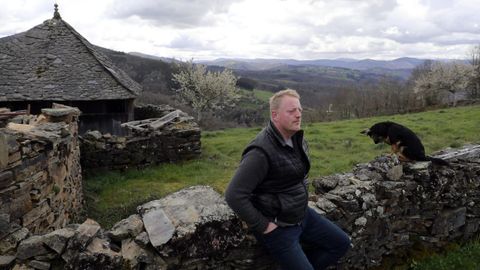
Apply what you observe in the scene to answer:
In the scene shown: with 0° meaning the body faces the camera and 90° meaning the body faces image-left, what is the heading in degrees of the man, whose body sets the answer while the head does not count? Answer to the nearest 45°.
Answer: approximately 315°

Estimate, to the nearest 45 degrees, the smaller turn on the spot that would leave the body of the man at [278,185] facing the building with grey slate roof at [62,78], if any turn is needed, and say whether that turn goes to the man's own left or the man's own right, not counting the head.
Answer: approximately 180°

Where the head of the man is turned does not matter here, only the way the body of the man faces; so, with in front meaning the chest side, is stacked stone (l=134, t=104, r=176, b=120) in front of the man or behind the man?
behind

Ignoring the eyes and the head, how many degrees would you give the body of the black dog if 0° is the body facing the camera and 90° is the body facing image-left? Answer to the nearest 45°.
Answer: approximately 90°

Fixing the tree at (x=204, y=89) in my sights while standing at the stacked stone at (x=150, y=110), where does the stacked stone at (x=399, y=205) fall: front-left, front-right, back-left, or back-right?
back-right

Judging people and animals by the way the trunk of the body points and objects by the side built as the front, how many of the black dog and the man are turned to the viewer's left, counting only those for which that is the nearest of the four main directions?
1
